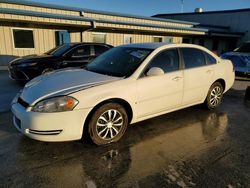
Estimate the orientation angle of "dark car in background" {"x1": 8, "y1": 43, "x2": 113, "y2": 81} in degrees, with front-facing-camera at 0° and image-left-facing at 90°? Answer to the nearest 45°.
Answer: approximately 45°

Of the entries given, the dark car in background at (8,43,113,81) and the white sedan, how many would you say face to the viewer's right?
0

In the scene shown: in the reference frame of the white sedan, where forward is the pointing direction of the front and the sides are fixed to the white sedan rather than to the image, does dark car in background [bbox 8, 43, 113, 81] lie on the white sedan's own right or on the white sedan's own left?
on the white sedan's own right

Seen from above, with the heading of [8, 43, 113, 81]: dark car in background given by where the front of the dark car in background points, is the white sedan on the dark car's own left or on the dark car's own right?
on the dark car's own left

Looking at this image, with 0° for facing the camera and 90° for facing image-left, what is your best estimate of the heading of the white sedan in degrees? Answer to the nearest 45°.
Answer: approximately 45°
